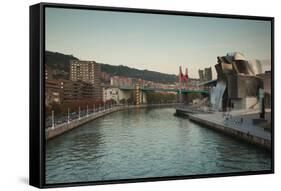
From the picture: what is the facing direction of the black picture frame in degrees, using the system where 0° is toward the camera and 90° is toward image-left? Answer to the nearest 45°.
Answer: approximately 315°
